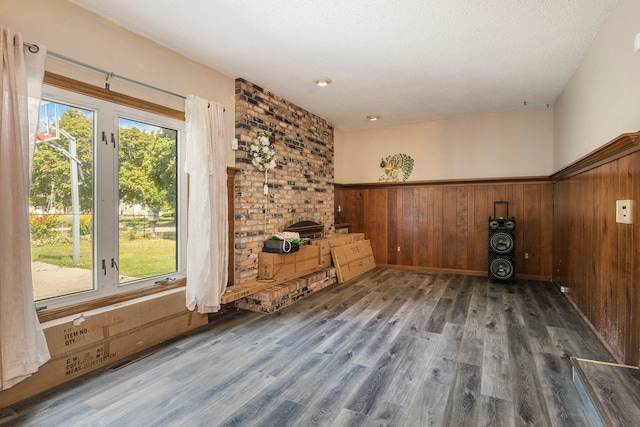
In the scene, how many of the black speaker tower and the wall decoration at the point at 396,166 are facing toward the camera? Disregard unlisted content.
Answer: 2

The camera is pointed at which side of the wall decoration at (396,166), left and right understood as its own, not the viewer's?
front

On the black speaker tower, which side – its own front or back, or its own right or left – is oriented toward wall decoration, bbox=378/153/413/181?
right

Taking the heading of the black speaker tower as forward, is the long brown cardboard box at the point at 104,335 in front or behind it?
in front

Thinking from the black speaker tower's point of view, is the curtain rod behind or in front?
in front

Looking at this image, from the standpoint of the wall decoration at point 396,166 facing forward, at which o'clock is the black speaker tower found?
The black speaker tower is roughly at 10 o'clock from the wall decoration.
